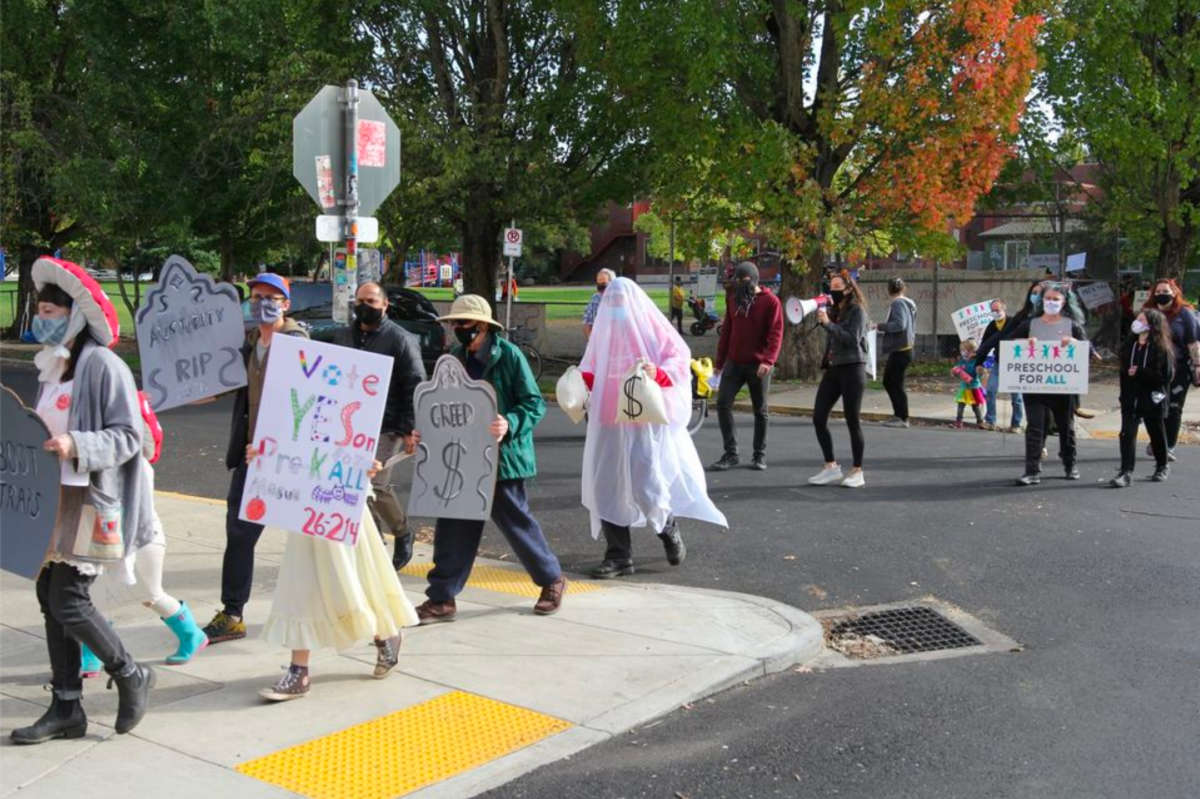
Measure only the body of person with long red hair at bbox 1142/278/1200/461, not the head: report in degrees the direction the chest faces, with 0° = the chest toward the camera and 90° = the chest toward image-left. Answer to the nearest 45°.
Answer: approximately 45°

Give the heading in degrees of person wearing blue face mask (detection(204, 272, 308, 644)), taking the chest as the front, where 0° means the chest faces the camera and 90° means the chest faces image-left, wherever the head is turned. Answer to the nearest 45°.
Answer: approximately 45°

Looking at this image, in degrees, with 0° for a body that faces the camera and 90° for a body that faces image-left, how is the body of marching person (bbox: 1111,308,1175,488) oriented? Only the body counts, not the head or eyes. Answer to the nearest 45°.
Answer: approximately 45°

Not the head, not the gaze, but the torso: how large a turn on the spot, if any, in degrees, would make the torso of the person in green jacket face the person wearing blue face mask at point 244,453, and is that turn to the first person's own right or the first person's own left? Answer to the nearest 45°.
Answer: approximately 45° to the first person's own right

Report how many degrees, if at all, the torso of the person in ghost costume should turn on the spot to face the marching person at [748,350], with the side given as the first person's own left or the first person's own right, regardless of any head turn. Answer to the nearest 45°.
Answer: approximately 135° to the first person's own right

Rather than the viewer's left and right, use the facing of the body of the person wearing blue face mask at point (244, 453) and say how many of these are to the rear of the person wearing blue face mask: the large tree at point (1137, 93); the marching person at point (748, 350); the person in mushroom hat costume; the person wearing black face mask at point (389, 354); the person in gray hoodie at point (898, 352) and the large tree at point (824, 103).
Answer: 5

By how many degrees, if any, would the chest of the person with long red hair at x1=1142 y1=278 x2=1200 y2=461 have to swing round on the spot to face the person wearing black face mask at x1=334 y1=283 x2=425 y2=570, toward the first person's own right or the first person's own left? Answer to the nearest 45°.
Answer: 0° — they already face them

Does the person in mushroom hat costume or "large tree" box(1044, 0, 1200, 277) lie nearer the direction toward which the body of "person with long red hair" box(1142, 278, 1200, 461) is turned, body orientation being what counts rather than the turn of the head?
the person in mushroom hat costume

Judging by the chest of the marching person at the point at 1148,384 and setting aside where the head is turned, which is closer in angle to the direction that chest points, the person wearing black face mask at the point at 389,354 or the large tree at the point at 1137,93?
the person wearing black face mask

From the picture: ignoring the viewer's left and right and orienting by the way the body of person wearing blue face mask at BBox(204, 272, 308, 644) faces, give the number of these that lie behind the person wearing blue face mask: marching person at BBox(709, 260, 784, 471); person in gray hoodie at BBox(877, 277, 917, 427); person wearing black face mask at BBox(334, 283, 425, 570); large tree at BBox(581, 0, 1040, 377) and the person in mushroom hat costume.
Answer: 4
